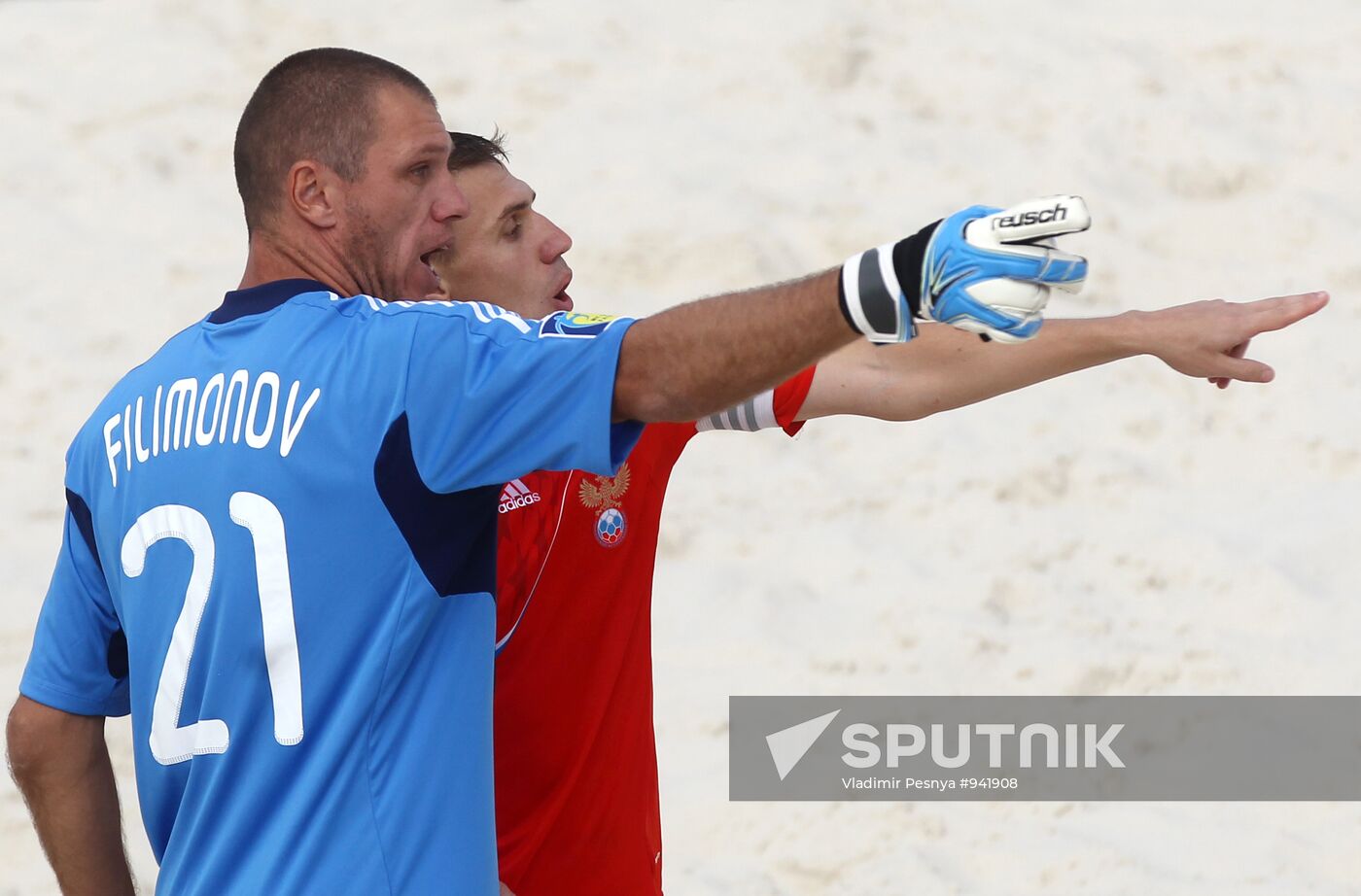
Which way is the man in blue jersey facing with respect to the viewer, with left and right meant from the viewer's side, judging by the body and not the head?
facing away from the viewer and to the right of the viewer

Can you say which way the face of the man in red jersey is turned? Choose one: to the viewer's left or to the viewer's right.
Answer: to the viewer's right

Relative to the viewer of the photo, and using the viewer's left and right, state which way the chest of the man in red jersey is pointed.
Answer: facing the viewer and to the right of the viewer

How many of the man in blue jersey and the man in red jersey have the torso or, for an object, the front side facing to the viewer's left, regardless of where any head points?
0

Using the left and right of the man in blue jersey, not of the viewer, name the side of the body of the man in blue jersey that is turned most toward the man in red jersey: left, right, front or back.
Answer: front

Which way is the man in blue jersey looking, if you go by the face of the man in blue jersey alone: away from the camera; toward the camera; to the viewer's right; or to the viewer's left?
to the viewer's right

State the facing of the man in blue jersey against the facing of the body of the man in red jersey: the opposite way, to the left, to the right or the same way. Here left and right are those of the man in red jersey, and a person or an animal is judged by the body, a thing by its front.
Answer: to the left
